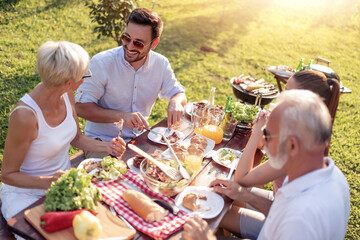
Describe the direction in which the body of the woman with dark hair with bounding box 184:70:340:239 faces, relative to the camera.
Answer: to the viewer's left

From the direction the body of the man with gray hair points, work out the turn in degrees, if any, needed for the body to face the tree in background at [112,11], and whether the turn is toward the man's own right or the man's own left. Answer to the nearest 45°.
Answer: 0° — they already face it

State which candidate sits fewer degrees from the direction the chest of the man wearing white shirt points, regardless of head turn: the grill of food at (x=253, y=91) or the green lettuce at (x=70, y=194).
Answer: the green lettuce

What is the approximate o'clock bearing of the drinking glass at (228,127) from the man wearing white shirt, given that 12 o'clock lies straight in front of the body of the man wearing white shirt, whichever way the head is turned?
The drinking glass is roughly at 10 o'clock from the man wearing white shirt.

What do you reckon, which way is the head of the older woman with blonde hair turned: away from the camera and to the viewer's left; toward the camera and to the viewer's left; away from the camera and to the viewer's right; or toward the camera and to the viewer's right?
away from the camera and to the viewer's right

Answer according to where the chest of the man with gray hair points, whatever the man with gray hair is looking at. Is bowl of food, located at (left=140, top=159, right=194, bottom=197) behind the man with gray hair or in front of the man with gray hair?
in front

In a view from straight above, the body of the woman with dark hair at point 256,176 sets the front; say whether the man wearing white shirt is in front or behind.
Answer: in front

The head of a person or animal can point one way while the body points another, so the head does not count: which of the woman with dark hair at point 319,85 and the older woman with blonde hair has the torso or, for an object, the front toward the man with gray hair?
the older woman with blonde hair

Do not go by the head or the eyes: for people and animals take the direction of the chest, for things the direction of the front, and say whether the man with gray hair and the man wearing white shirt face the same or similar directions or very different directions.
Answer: very different directions

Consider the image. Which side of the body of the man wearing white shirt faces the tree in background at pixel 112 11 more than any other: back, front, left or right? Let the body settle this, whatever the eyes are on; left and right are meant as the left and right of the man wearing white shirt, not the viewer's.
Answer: back
